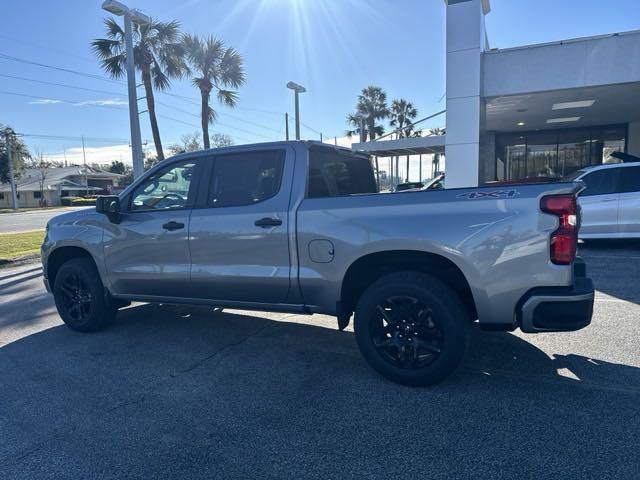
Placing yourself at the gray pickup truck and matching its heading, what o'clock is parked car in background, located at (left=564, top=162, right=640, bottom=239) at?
The parked car in background is roughly at 3 o'clock from the gray pickup truck.

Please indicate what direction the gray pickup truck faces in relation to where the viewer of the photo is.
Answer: facing away from the viewer and to the left of the viewer

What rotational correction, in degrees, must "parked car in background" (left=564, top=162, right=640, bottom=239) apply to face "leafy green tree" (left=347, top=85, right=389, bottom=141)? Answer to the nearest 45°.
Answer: approximately 45° to its right

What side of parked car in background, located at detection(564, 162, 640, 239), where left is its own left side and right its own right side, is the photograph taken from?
left

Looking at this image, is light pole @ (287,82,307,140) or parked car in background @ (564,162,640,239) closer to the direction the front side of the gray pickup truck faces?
the light pole

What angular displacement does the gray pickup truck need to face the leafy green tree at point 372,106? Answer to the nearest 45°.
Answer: approximately 45° to its right

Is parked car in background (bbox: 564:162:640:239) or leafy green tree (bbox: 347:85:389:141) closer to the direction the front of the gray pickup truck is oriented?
the leafy green tree
